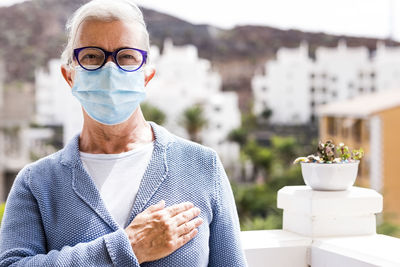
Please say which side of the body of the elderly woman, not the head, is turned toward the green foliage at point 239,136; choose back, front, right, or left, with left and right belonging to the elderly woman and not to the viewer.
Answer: back

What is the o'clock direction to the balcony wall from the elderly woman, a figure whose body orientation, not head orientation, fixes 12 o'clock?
The balcony wall is roughly at 8 o'clock from the elderly woman.

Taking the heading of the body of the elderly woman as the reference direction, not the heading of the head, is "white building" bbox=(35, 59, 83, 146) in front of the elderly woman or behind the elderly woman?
behind

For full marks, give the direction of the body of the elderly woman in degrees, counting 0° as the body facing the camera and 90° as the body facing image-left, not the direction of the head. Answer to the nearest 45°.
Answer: approximately 0°

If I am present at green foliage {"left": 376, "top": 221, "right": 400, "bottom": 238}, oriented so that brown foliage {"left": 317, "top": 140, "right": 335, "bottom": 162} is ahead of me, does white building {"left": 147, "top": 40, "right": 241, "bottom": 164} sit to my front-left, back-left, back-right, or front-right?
back-right

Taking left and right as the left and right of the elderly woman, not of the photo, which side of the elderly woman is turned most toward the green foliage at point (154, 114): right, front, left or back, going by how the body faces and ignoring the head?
back

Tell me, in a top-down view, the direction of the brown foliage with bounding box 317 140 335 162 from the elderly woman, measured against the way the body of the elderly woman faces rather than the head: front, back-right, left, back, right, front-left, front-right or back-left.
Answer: back-left

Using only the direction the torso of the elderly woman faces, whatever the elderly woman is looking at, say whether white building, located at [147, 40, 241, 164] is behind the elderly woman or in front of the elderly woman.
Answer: behind

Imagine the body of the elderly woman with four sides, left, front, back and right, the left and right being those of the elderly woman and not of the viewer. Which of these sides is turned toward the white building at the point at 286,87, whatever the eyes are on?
back

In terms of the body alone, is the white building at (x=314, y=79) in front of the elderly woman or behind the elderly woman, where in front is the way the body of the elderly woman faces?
behind

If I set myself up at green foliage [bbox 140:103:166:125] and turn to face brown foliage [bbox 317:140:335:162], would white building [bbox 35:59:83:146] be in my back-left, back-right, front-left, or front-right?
back-right

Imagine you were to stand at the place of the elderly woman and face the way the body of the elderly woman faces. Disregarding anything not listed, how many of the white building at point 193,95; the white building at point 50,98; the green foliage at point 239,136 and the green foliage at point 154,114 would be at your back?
4

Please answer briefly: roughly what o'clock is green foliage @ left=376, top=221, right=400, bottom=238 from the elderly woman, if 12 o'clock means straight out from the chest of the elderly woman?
The green foliage is roughly at 7 o'clock from the elderly woman.
